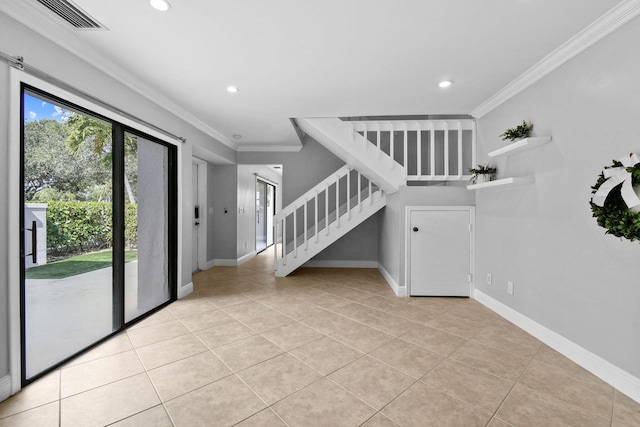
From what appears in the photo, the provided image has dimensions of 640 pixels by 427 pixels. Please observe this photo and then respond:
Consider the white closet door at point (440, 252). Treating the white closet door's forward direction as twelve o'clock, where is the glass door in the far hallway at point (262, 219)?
The glass door in the far hallway is roughly at 4 o'clock from the white closet door.

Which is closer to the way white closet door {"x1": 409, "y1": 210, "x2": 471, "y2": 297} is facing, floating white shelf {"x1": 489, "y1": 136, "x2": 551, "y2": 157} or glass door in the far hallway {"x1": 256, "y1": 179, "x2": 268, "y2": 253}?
the floating white shelf

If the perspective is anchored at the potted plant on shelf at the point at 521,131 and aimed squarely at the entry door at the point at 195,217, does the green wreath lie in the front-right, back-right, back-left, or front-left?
back-left

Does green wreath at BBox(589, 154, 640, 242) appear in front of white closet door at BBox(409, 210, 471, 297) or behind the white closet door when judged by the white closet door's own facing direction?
in front

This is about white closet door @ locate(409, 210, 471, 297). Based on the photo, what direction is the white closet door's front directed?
toward the camera

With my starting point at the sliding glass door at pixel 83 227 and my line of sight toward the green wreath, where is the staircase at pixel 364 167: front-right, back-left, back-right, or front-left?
front-left

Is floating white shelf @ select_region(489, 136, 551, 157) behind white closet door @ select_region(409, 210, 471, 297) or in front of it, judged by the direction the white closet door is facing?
in front

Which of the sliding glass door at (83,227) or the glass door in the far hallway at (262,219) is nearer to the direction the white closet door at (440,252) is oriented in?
the sliding glass door

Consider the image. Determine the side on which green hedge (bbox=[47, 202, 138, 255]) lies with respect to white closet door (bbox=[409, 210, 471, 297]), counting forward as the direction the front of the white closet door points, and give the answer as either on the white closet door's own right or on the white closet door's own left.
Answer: on the white closet door's own right

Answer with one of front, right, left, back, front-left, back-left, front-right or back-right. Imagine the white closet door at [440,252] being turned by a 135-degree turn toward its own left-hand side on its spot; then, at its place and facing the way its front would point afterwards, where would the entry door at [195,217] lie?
back-left

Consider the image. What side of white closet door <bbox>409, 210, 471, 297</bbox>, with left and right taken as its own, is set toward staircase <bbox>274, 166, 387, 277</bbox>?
right
